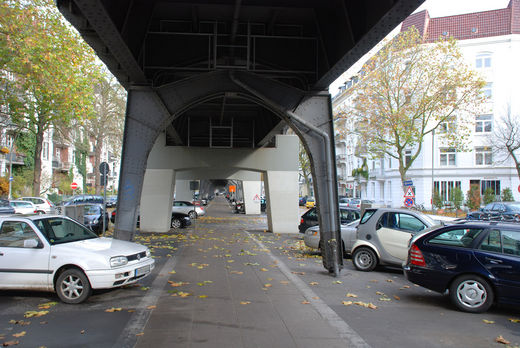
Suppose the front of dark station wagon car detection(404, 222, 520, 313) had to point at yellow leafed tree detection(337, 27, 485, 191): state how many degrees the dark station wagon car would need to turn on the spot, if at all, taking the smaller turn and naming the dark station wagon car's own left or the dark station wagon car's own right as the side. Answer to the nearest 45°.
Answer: approximately 90° to the dark station wagon car's own left

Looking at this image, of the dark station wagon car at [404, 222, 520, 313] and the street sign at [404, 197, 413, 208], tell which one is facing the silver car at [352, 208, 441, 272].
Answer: the street sign

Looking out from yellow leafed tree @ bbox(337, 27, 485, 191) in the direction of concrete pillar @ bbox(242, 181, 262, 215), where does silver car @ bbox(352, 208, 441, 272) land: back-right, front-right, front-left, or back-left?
back-left

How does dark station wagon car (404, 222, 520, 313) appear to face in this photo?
to the viewer's right

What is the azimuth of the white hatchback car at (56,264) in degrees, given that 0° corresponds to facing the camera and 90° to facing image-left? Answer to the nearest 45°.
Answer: approximately 315°

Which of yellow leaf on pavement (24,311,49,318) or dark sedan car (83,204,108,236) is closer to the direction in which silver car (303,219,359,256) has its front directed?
the dark sedan car

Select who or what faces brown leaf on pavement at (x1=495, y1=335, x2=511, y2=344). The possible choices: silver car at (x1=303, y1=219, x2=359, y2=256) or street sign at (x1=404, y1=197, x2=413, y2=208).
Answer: the street sign

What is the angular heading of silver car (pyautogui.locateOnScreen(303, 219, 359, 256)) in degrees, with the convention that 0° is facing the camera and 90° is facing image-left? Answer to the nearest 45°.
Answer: approximately 90°
